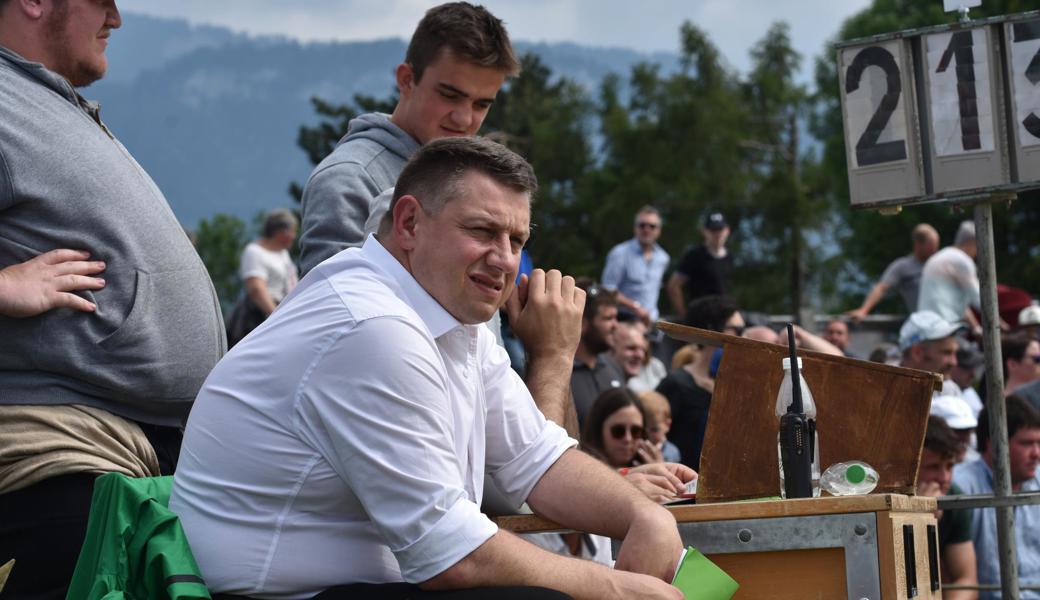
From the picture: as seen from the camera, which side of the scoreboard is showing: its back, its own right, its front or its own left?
front

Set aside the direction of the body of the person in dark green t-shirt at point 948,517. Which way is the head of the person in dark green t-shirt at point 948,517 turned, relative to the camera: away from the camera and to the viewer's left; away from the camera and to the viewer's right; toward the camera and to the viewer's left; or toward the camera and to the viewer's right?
toward the camera and to the viewer's left

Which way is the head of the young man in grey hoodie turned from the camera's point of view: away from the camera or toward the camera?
toward the camera

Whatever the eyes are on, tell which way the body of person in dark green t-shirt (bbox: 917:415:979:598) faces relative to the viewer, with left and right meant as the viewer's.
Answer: facing the viewer and to the left of the viewer

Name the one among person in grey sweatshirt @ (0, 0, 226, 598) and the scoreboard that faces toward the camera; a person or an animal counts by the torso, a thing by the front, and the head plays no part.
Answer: the scoreboard

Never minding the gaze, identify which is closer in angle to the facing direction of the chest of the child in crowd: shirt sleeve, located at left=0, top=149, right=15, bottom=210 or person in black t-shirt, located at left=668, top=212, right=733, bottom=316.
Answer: the shirt sleeve

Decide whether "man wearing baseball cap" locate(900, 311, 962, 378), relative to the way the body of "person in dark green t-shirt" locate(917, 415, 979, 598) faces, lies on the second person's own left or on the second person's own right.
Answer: on the second person's own right

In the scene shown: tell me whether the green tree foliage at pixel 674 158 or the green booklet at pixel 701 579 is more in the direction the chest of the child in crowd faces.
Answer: the green booklet

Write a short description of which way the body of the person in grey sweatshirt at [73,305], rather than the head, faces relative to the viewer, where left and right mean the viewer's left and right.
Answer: facing to the right of the viewer

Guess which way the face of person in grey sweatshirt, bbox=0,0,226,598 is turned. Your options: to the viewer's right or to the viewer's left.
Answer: to the viewer's right
